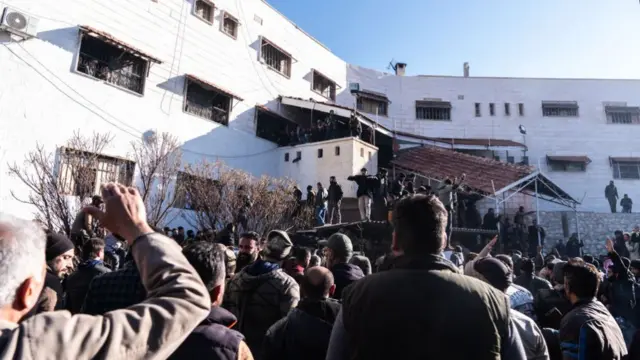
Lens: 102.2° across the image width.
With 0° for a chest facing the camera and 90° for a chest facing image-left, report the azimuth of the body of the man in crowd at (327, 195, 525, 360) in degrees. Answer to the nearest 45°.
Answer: approximately 180°

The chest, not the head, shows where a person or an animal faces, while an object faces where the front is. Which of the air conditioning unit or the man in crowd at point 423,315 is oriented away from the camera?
the man in crowd

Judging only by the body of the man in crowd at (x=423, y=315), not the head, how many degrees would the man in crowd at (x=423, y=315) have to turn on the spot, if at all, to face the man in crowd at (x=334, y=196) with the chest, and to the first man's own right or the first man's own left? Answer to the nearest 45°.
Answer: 0° — they already face them

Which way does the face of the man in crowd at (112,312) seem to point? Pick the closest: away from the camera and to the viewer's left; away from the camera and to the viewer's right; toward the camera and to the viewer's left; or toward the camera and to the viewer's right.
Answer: away from the camera and to the viewer's right
